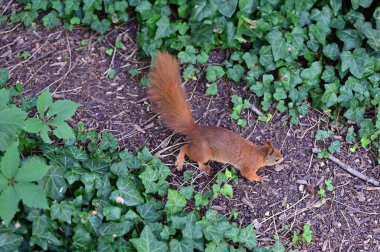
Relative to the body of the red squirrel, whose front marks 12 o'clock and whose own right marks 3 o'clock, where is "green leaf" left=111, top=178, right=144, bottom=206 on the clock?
The green leaf is roughly at 4 o'clock from the red squirrel.

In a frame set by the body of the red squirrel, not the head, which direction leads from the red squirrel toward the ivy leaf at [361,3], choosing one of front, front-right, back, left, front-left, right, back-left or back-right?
front-left

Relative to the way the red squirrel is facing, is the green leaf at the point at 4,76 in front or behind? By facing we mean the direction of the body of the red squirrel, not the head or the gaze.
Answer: behind

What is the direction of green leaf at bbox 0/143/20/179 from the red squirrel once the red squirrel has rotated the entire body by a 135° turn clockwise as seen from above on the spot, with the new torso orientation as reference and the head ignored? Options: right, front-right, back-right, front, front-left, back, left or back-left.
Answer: front

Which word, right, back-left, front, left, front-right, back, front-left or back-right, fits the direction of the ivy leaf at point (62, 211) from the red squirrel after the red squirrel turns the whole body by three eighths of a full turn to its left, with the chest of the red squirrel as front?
left

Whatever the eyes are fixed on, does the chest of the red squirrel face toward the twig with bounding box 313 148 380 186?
yes

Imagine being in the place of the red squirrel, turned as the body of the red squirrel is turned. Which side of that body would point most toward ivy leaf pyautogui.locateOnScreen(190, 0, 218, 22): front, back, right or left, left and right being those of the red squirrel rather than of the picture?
left

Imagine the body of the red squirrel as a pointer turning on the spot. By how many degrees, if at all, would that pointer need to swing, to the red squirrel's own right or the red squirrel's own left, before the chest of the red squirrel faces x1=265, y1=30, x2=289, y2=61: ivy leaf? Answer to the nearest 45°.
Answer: approximately 45° to the red squirrel's own left

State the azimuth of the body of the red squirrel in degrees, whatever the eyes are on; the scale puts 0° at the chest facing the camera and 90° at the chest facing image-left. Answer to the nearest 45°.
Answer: approximately 270°

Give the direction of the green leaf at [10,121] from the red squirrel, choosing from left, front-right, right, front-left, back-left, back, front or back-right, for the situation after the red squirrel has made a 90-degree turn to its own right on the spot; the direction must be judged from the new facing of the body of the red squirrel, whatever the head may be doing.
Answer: front-right

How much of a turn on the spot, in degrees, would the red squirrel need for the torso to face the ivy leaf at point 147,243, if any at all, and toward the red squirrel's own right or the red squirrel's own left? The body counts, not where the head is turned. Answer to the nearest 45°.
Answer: approximately 90° to the red squirrel's own right

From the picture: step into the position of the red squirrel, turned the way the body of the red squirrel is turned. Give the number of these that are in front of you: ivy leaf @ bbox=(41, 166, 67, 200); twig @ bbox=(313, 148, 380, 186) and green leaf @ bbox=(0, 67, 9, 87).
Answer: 1
